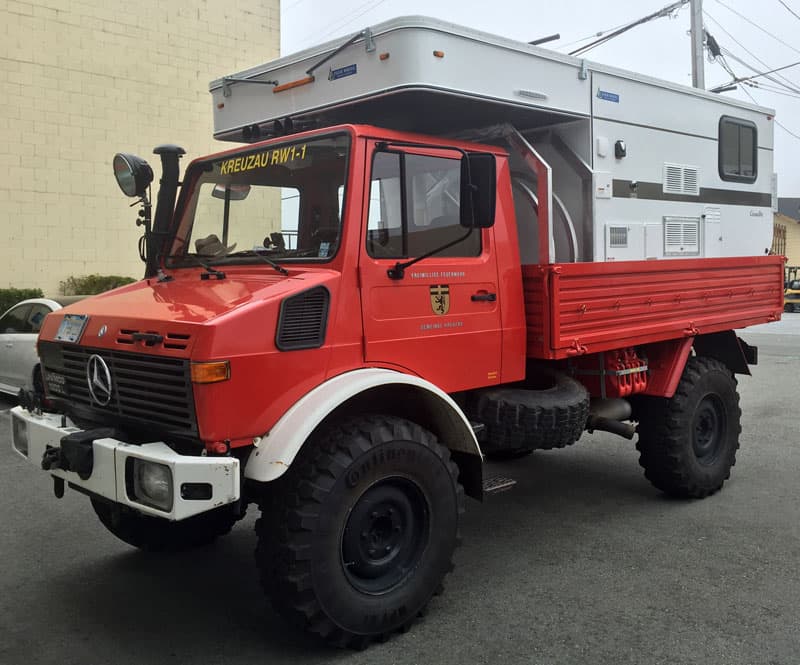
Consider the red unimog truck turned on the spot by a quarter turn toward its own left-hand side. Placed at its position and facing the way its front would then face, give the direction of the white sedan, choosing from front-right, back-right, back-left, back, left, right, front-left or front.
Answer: back

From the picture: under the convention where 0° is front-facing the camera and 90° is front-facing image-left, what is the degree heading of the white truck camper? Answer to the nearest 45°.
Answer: approximately 45°

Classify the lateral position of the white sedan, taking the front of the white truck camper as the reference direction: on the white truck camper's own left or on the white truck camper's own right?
on the white truck camper's own right

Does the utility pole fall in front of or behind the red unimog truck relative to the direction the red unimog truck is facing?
behind

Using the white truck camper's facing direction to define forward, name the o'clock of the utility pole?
The utility pole is roughly at 5 o'clock from the white truck camper.

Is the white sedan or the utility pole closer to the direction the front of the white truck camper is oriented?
the white sedan

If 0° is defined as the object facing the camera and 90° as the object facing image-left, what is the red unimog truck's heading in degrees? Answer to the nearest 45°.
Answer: approximately 45°
